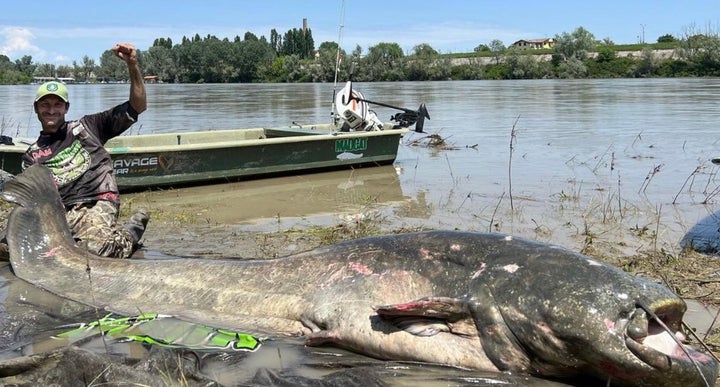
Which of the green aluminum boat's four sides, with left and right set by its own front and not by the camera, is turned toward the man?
left

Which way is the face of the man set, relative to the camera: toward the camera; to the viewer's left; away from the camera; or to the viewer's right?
toward the camera

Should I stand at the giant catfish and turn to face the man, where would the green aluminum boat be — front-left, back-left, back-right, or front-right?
front-right

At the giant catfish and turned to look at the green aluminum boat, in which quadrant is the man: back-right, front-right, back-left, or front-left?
front-left

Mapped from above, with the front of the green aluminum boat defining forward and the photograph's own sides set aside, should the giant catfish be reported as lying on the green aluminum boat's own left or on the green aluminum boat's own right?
on the green aluminum boat's own left

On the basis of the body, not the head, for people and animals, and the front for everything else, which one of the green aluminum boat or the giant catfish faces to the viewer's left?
the green aluminum boat

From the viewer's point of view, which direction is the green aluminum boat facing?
to the viewer's left

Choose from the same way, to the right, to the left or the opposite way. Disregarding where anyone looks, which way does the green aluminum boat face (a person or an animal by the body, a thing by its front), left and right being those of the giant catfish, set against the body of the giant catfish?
the opposite way

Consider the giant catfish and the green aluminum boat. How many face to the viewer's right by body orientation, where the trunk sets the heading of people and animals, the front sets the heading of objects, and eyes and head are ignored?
1

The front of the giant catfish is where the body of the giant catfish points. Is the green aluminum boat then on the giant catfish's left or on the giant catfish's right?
on the giant catfish's left

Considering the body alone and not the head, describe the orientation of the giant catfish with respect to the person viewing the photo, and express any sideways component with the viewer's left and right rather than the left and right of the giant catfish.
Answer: facing to the right of the viewer

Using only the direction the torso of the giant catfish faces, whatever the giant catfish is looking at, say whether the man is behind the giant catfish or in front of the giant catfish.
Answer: behind
